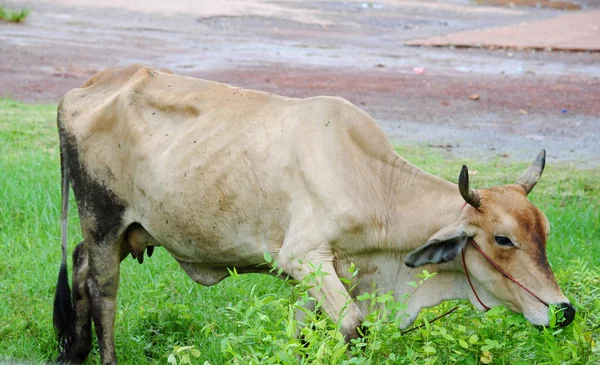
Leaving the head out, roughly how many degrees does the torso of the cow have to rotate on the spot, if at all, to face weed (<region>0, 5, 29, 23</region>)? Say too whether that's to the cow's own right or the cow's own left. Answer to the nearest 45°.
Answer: approximately 135° to the cow's own left

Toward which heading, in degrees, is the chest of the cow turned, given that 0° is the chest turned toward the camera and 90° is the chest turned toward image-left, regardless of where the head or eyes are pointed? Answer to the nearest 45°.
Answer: approximately 270°
